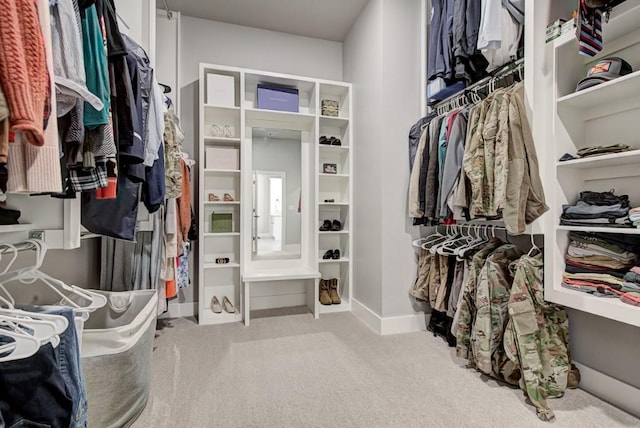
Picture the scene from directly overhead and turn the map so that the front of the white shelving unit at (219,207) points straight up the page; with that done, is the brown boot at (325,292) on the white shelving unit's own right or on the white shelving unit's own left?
on the white shelving unit's own left

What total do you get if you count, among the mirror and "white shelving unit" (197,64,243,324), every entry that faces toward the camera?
2

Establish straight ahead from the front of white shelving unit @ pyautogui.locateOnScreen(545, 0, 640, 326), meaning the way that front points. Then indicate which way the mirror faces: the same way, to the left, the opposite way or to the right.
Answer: to the left

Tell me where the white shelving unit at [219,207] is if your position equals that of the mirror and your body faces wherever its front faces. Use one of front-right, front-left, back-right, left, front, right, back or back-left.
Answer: right

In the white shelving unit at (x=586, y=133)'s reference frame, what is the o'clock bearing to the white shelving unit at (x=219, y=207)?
the white shelving unit at (x=219, y=207) is roughly at 1 o'clock from the white shelving unit at (x=586, y=133).

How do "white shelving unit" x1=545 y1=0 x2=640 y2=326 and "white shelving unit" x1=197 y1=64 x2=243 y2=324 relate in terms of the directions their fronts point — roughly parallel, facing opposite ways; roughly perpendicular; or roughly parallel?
roughly perpendicular

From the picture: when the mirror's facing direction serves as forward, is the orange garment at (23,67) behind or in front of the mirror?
in front

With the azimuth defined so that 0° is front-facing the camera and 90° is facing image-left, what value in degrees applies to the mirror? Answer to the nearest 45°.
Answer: approximately 0°

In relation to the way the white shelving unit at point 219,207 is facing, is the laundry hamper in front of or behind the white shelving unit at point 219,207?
in front

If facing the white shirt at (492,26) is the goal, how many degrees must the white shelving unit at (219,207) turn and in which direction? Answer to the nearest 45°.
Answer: approximately 45° to its left
